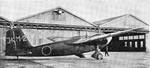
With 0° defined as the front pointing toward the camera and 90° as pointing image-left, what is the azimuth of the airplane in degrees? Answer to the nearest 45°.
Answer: approximately 225°

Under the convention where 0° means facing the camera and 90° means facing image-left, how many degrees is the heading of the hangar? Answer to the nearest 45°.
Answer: approximately 0°

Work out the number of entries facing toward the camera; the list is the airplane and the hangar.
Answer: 1

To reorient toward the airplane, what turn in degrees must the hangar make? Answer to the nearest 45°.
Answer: approximately 45° to its right
